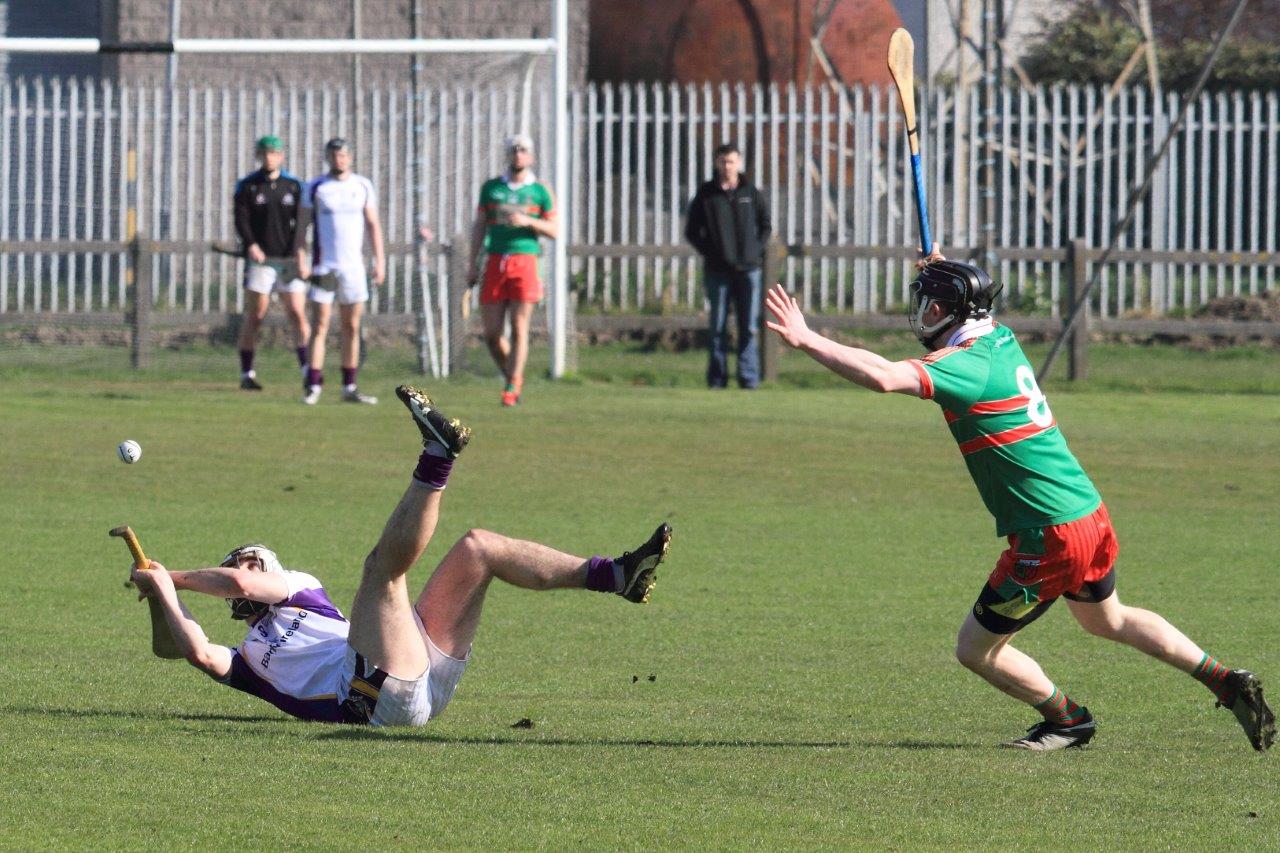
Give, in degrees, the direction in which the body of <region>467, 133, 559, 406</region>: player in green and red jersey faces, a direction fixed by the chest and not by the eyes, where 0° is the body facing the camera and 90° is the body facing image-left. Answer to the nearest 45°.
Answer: approximately 0°

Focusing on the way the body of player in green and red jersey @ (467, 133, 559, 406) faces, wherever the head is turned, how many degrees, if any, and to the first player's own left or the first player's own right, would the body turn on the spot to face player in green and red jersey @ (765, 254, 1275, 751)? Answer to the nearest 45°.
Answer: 0° — they already face them

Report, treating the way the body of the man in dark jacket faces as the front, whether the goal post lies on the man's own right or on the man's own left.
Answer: on the man's own right

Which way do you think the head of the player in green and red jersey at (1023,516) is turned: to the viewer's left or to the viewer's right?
to the viewer's left

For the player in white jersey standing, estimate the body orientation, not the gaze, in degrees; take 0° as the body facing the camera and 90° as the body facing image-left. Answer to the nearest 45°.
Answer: approximately 0°
